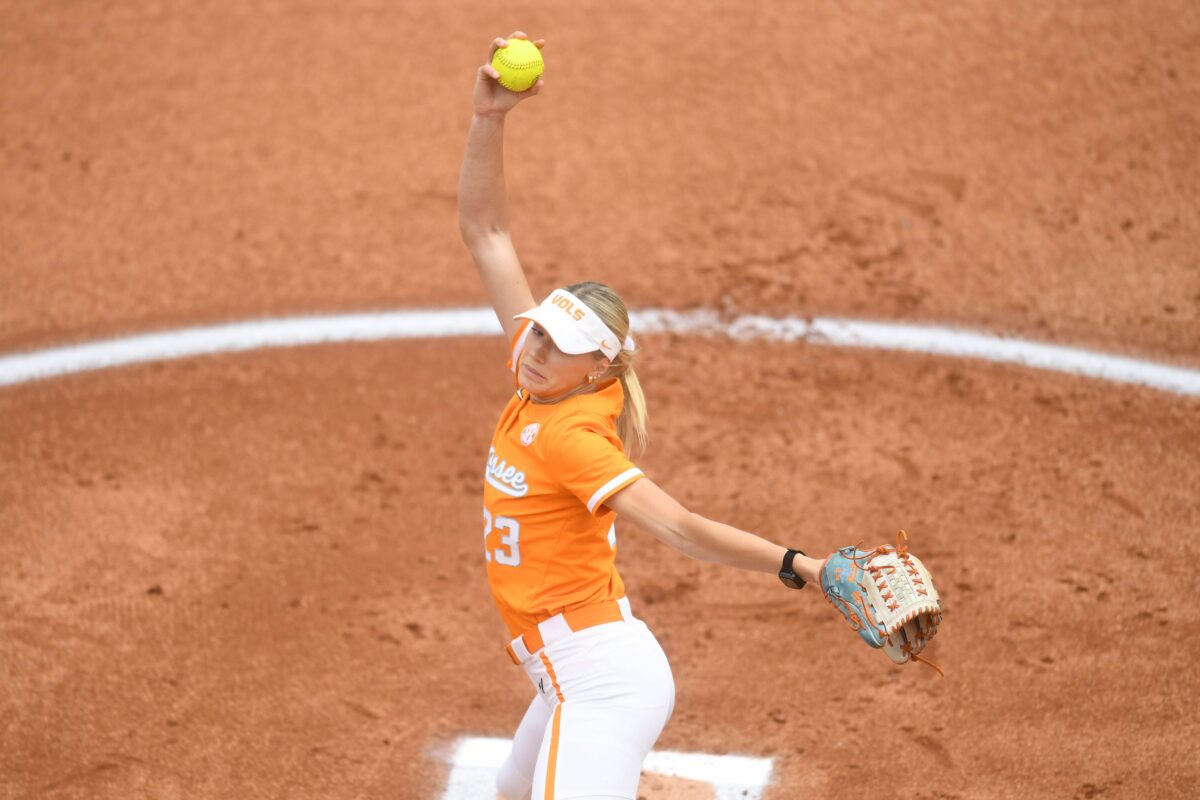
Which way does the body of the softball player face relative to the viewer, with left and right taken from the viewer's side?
facing the viewer and to the left of the viewer

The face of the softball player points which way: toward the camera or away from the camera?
toward the camera
